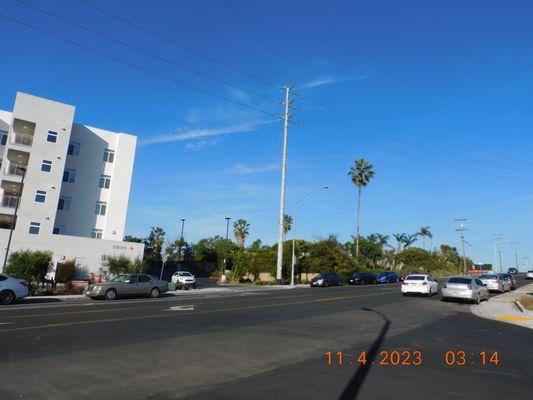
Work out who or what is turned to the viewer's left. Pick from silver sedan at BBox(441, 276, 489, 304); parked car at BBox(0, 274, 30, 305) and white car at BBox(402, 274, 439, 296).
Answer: the parked car

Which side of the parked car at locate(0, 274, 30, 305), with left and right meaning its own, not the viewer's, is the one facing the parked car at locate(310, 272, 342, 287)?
back

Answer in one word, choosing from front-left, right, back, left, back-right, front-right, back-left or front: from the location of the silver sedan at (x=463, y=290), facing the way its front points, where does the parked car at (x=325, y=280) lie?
left

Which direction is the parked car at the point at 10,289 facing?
to the viewer's left

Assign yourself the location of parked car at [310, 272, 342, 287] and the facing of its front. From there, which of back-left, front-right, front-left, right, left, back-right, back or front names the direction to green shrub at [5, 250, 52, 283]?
front

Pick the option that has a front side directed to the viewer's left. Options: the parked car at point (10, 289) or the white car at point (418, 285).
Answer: the parked car

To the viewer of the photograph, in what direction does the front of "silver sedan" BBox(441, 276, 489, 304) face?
facing away from the viewer and to the right of the viewer

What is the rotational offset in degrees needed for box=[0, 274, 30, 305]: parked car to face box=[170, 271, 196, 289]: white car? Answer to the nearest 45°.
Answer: approximately 135° to its right

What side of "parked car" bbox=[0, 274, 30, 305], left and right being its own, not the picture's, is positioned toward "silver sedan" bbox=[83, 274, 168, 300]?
back

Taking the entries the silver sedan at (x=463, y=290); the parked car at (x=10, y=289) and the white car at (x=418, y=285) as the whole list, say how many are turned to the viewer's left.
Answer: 1

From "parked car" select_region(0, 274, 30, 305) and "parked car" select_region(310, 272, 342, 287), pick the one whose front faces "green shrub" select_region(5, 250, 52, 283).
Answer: "parked car" select_region(310, 272, 342, 287)

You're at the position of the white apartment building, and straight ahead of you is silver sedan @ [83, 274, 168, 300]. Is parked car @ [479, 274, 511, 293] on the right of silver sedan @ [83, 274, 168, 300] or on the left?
left

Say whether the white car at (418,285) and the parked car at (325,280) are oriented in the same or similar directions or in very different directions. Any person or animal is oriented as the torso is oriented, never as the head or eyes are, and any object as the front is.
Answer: very different directions

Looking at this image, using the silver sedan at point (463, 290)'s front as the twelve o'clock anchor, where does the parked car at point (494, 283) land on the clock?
The parked car is roughly at 11 o'clock from the silver sedan.
